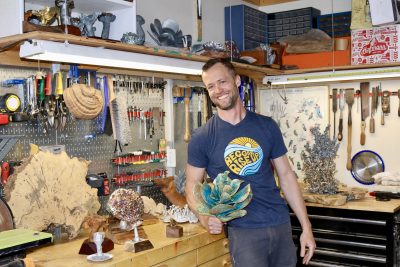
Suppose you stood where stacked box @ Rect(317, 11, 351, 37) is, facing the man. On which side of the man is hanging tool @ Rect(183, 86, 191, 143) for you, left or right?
right

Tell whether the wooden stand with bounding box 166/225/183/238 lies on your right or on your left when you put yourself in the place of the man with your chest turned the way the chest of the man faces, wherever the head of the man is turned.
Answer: on your right

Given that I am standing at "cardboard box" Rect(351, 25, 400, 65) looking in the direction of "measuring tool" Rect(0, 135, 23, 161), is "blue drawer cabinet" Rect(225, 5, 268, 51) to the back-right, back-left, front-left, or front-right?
front-right

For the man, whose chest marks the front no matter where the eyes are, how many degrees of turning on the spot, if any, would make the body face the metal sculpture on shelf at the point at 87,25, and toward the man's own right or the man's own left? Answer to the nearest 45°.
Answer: approximately 90° to the man's own right

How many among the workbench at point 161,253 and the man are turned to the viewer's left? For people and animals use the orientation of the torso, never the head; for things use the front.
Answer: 0

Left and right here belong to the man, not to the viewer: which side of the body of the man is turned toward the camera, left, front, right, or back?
front

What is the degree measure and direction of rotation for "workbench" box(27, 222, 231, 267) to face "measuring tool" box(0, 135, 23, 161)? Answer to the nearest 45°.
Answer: approximately 135° to its right

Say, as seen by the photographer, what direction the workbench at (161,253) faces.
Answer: facing the viewer and to the right of the viewer

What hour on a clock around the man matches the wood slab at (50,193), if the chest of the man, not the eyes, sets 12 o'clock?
The wood slab is roughly at 3 o'clock from the man.

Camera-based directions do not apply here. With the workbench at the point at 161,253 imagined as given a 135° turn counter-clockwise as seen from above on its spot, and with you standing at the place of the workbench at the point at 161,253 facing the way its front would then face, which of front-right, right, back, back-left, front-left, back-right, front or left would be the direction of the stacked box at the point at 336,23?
front-right

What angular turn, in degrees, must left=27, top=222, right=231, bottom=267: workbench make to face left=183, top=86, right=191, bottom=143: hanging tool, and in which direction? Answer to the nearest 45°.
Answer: approximately 135° to its left

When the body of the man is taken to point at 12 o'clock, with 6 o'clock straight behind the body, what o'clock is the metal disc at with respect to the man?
The metal disc is roughly at 7 o'clock from the man.
